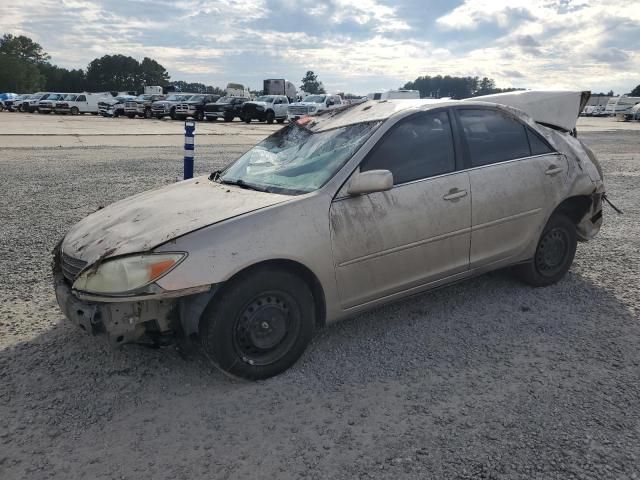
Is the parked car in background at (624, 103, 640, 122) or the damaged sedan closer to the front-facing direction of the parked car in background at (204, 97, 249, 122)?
the damaged sedan

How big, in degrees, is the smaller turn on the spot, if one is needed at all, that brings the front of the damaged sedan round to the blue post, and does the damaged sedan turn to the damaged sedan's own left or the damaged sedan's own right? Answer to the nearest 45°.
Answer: approximately 90° to the damaged sedan's own right

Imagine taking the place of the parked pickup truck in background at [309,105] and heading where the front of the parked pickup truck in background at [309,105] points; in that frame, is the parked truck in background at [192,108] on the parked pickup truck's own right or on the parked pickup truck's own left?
on the parked pickup truck's own right

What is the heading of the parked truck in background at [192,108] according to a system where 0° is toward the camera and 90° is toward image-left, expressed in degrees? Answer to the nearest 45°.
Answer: approximately 45°

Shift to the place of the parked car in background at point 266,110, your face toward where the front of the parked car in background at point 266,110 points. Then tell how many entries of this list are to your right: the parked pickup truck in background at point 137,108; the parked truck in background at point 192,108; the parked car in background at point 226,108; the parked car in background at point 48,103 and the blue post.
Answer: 4

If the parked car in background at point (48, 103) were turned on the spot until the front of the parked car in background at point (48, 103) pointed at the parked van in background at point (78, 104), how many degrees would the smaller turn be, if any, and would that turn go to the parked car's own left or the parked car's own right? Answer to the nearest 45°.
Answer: approximately 135° to the parked car's own left

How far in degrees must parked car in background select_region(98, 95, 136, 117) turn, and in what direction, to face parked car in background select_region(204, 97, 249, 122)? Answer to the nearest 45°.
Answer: approximately 90° to its left

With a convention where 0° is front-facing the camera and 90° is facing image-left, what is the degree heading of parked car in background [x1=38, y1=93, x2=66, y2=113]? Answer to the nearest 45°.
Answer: approximately 45°

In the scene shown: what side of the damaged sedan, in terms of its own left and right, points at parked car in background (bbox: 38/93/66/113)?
right

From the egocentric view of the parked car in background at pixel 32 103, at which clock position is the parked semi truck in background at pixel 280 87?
the parked semi truck in background at pixel 280 87 is roughly at 8 o'clock from the parked car in background at pixel 32 103.
